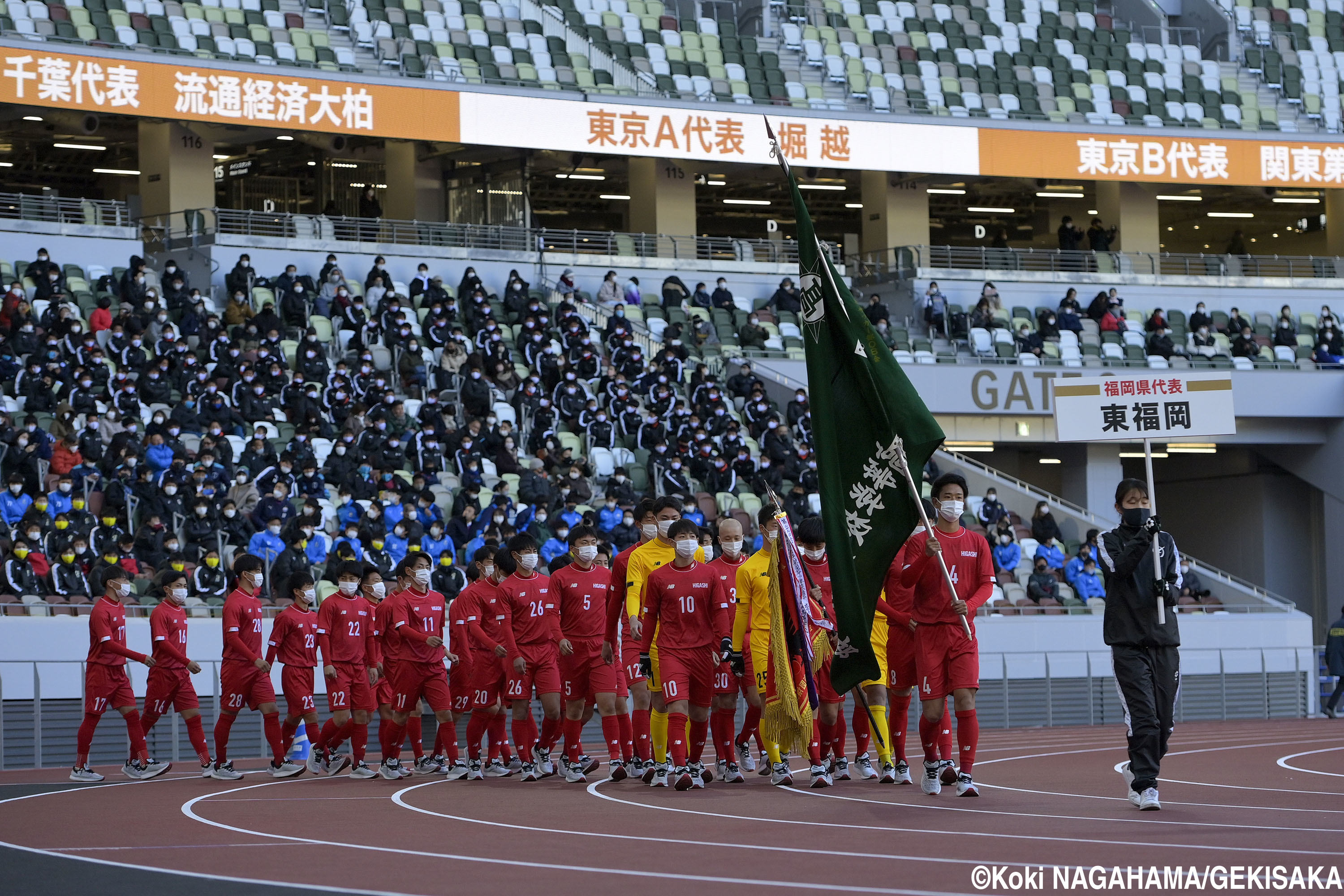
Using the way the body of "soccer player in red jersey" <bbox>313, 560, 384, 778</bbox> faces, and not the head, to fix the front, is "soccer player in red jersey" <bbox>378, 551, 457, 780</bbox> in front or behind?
in front

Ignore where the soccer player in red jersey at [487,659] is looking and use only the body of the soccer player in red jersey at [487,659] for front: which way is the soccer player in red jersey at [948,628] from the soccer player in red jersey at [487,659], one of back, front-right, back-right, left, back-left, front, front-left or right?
front

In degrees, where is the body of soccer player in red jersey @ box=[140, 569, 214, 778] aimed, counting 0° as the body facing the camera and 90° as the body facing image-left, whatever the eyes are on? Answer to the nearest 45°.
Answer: approximately 315°

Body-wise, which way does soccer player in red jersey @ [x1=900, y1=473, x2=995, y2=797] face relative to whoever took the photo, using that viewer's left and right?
facing the viewer

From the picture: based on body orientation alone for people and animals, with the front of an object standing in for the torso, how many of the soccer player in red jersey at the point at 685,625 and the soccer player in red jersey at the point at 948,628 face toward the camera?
2

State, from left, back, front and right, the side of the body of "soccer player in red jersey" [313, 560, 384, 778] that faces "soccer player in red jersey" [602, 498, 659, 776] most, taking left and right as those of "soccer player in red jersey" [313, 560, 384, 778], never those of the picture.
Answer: front

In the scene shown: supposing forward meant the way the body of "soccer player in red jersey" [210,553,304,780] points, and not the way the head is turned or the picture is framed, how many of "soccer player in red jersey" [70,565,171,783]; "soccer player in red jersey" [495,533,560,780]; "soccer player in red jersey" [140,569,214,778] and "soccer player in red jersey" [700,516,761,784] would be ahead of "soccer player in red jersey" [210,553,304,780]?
2

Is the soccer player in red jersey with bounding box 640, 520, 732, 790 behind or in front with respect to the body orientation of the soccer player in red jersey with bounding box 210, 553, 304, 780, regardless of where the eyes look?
in front

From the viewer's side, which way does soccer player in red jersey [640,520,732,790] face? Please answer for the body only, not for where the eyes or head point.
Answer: toward the camera
